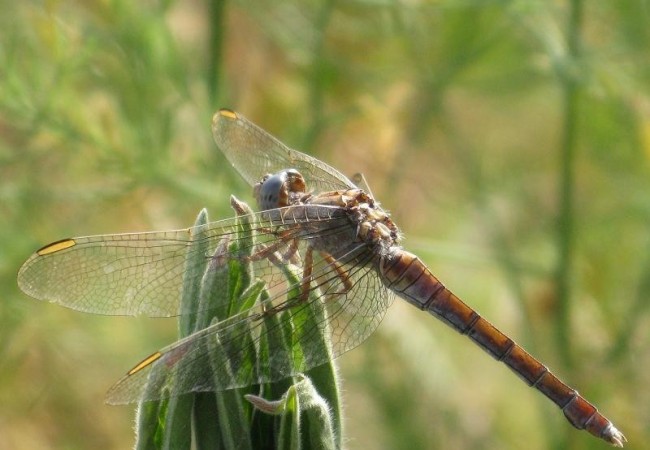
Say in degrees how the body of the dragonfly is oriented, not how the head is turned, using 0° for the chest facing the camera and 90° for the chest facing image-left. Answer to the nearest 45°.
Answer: approximately 90°
